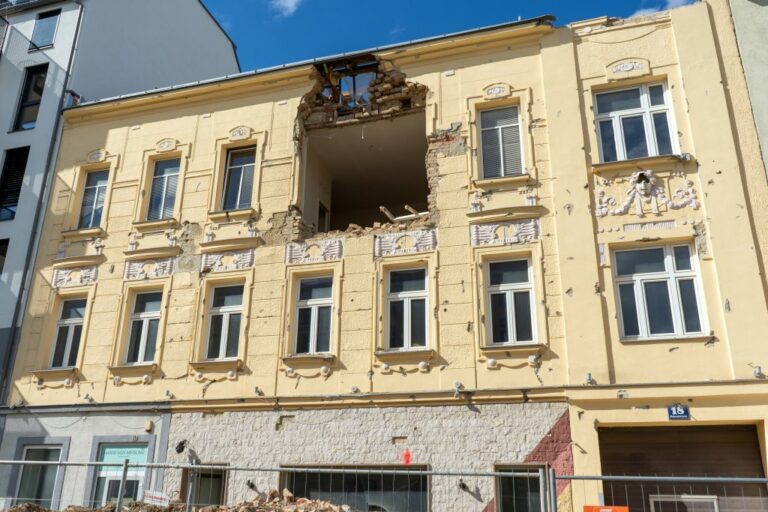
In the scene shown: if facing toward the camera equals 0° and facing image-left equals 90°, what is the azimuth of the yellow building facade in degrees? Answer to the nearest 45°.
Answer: approximately 0°

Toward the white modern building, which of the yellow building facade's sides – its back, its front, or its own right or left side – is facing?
right
